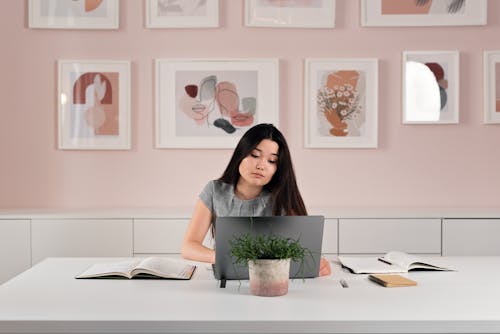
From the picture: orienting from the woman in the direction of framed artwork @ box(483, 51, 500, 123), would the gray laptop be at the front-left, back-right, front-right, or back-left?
back-right

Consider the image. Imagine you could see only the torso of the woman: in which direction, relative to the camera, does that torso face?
toward the camera

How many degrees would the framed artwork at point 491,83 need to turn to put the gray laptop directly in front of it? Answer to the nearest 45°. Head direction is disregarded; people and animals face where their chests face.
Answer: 0° — it already faces it

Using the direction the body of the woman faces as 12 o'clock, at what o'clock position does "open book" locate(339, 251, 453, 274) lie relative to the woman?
The open book is roughly at 10 o'clock from the woman.

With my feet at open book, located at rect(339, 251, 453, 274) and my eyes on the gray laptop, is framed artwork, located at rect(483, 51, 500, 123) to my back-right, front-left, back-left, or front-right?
back-right

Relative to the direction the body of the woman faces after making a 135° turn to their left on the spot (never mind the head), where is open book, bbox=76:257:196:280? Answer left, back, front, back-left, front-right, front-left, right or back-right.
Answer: back

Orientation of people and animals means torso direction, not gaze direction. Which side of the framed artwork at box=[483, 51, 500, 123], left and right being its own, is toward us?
front

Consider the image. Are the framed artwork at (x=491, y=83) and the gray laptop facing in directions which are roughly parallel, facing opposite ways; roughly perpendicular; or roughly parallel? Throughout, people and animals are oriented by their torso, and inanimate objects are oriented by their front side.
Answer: roughly parallel, facing opposite ways

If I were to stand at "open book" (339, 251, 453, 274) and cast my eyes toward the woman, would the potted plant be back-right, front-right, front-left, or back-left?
front-left

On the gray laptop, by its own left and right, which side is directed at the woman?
front

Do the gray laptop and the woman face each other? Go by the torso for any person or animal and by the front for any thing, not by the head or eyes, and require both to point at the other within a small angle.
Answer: yes

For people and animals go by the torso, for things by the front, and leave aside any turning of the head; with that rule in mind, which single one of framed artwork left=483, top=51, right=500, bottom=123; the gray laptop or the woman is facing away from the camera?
the gray laptop

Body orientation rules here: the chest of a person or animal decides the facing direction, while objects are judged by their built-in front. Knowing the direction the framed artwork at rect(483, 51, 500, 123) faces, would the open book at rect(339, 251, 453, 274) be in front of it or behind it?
in front

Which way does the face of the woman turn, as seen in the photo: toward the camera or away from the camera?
toward the camera

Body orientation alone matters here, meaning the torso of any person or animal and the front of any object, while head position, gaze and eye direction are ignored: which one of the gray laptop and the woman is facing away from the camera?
the gray laptop

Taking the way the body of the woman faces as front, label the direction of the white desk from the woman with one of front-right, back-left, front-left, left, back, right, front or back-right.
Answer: front

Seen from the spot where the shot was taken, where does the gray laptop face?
facing away from the viewer

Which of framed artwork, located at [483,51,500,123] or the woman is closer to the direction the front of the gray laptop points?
the woman
